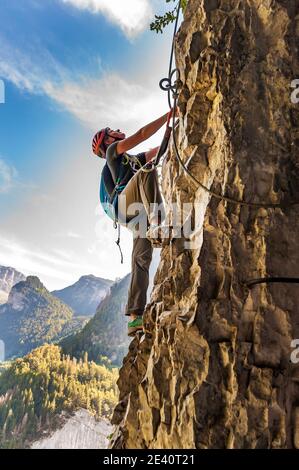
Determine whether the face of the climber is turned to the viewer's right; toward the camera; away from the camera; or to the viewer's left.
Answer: to the viewer's right

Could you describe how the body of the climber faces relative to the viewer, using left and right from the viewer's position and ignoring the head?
facing to the right of the viewer
